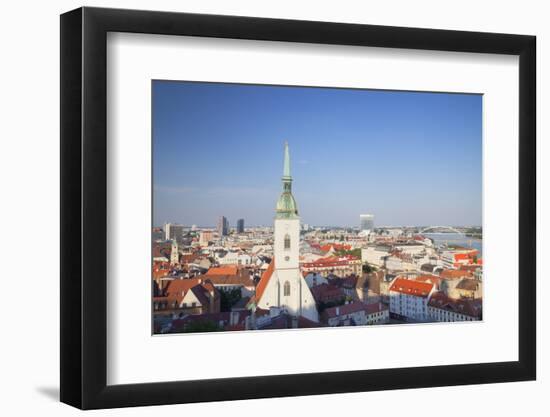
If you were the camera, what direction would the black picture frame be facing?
facing the viewer and to the right of the viewer
